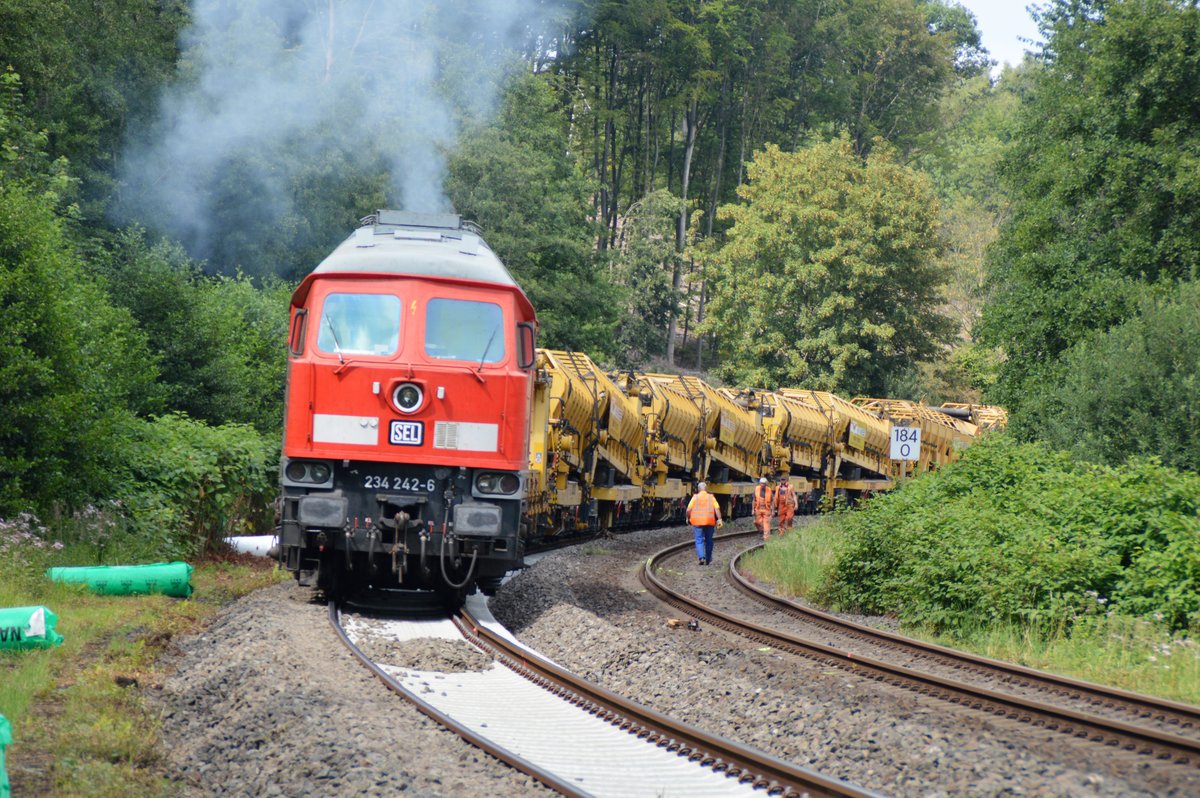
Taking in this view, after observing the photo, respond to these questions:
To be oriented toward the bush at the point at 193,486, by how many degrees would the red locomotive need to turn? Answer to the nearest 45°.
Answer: approximately 135° to its right

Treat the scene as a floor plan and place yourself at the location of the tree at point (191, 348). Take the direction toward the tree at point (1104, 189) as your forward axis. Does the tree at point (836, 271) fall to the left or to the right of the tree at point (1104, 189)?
left

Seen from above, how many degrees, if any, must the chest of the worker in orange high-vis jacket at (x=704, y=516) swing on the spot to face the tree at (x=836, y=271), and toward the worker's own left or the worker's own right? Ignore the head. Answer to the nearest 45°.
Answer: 0° — they already face it

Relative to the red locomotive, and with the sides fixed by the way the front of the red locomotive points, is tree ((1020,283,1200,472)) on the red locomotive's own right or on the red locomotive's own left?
on the red locomotive's own left

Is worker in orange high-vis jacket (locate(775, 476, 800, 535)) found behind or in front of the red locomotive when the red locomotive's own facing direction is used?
behind

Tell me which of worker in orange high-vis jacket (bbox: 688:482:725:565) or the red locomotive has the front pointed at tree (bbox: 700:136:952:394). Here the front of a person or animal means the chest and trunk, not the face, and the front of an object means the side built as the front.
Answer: the worker in orange high-vis jacket

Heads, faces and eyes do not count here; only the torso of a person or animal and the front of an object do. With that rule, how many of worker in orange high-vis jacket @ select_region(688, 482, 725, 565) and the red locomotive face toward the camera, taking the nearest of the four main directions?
1

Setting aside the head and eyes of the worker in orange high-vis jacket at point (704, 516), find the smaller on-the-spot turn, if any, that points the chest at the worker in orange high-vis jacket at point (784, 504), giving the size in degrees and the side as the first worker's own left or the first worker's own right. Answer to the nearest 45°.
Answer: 0° — they already face them

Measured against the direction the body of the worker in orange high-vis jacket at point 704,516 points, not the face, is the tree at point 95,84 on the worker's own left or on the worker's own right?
on the worker's own left

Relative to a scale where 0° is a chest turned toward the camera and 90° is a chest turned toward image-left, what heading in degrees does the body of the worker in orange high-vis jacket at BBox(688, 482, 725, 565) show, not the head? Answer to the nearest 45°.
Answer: approximately 180°

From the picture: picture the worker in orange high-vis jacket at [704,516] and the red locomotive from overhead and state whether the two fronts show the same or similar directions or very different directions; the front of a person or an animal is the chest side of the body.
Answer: very different directions

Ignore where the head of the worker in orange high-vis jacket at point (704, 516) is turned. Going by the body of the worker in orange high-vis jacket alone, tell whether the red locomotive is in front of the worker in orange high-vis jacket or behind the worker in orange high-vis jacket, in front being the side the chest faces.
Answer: behind

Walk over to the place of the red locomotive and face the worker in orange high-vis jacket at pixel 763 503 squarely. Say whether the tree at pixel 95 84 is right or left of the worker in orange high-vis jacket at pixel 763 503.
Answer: left

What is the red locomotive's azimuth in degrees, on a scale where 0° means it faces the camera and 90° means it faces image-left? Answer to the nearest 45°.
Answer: approximately 0°

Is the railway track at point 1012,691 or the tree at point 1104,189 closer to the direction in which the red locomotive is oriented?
the railway track
